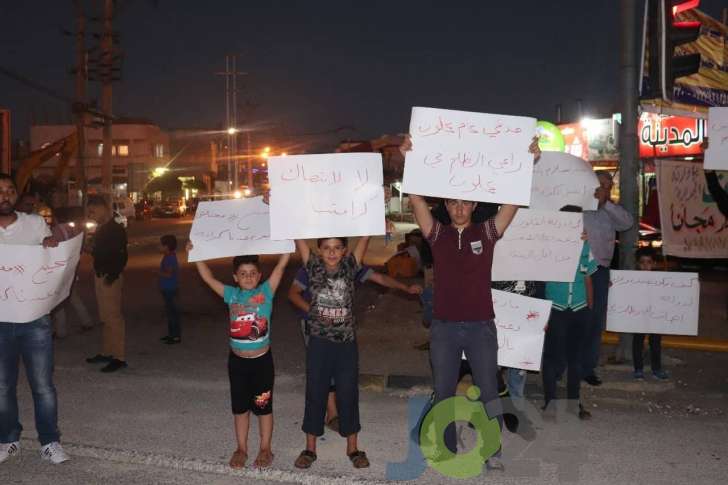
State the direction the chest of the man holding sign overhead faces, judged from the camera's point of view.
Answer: toward the camera

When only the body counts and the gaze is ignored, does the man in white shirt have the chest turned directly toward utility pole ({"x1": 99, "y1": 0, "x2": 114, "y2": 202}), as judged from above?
no

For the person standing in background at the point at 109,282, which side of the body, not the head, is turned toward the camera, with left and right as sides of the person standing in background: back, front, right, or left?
left

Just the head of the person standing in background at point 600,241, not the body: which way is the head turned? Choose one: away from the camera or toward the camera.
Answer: toward the camera

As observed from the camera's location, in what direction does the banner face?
facing the viewer

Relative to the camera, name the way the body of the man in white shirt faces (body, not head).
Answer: toward the camera

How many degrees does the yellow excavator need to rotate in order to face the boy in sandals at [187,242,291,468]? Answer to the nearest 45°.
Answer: approximately 90° to its right

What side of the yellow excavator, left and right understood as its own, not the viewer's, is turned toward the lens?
right

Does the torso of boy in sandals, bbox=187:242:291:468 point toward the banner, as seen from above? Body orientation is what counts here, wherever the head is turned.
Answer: no

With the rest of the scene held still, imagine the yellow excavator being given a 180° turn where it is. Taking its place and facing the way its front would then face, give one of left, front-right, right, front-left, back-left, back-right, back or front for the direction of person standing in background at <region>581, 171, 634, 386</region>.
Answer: left

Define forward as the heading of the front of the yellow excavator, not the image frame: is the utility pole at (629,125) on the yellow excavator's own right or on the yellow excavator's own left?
on the yellow excavator's own right

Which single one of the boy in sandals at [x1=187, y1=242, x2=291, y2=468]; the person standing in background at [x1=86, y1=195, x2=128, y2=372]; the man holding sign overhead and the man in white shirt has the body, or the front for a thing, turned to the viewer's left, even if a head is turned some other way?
the person standing in background

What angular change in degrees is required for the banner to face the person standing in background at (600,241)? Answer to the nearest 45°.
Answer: approximately 90° to its right

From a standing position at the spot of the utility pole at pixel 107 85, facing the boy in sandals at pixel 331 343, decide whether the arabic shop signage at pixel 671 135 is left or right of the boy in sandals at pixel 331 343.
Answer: left

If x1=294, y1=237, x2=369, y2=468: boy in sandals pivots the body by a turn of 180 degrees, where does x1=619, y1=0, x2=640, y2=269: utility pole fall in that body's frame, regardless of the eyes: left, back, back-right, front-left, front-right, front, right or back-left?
front-right

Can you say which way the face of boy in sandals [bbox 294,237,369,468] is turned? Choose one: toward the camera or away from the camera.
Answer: toward the camera

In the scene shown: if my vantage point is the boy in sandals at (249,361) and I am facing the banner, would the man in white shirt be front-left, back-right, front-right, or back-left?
back-left
